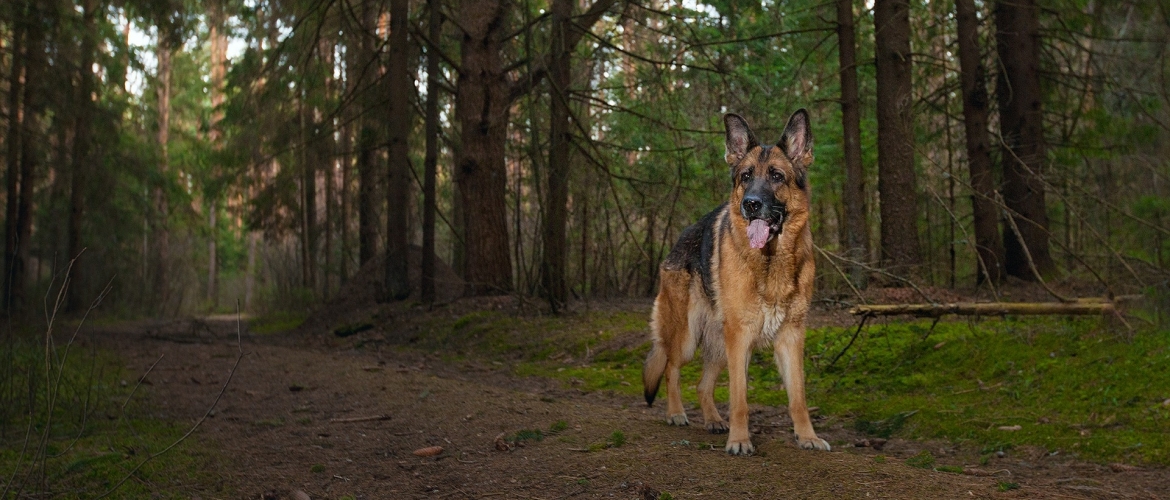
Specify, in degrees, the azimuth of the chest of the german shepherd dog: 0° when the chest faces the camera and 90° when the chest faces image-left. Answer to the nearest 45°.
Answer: approximately 315°

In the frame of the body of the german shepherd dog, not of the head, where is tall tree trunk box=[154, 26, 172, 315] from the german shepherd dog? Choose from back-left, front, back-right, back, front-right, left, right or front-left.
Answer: back

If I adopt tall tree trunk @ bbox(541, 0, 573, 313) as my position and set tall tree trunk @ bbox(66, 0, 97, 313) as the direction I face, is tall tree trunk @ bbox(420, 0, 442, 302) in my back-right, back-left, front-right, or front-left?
front-right

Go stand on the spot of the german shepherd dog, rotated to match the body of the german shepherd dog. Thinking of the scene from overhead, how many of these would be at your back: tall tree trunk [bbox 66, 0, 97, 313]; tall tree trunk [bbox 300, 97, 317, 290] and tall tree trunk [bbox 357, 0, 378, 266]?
3

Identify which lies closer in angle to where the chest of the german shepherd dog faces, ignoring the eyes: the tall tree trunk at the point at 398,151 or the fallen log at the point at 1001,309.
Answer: the fallen log

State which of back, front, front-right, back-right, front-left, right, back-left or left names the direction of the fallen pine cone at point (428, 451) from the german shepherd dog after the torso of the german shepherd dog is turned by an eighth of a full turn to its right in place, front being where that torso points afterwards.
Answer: right

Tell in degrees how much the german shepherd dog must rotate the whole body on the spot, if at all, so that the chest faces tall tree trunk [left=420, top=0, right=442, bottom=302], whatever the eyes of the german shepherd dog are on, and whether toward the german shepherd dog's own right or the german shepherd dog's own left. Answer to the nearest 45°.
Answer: approximately 180°

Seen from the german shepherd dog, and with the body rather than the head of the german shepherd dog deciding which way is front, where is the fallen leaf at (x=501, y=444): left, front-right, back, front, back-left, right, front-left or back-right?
back-right

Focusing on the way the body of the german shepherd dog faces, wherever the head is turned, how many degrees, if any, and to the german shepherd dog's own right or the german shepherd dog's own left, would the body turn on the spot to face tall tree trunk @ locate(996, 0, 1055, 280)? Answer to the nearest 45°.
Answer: approximately 90° to the german shepherd dog's own left

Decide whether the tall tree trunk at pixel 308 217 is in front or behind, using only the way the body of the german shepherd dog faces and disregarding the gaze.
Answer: behind

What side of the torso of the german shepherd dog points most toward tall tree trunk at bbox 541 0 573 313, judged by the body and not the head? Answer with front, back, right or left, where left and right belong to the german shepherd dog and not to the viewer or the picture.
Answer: back

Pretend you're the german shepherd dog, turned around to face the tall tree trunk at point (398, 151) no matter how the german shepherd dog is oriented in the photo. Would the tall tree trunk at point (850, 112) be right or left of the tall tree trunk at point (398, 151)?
right

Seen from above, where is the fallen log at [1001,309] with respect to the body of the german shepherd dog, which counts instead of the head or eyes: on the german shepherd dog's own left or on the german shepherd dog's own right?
on the german shepherd dog's own left

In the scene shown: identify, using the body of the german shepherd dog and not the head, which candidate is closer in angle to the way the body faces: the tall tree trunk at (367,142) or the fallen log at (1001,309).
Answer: the fallen log

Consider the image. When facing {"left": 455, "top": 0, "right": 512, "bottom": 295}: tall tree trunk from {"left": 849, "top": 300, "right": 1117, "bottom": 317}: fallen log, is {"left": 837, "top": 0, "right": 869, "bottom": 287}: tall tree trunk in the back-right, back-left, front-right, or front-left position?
front-right

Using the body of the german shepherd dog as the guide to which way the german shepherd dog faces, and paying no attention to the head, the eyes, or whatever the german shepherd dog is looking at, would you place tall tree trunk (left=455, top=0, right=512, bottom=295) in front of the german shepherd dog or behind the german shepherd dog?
behind
